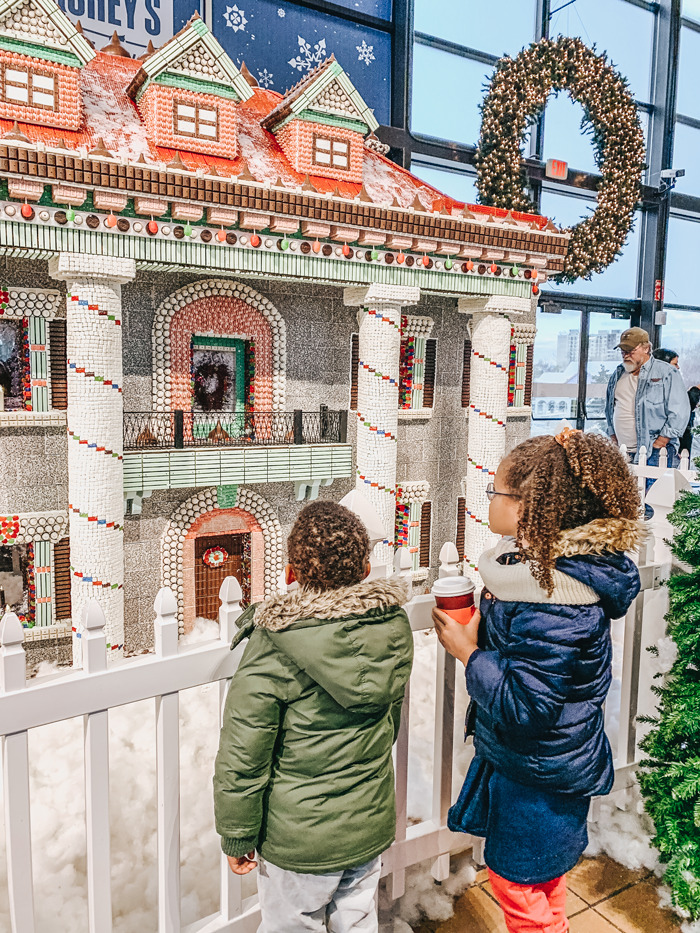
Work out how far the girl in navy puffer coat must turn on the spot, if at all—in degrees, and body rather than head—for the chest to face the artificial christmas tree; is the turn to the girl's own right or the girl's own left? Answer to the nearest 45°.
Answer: approximately 135° to the girl's own right

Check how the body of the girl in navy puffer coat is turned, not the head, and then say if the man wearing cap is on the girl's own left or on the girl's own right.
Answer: on the girl's own right

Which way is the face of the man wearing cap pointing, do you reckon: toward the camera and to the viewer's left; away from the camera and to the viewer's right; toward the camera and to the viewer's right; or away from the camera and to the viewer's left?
toward the camera and to the viewer's left

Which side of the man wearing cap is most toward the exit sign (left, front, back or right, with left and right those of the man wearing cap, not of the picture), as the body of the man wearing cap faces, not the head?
right

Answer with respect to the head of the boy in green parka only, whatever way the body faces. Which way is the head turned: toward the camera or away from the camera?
away from the camera

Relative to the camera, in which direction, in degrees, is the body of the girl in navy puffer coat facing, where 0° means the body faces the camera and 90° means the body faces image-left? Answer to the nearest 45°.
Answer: approximately 90°

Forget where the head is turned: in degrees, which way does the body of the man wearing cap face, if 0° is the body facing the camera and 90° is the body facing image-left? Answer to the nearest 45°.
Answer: approximately 45°

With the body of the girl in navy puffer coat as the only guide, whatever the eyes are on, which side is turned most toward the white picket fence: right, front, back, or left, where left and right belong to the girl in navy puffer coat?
front
